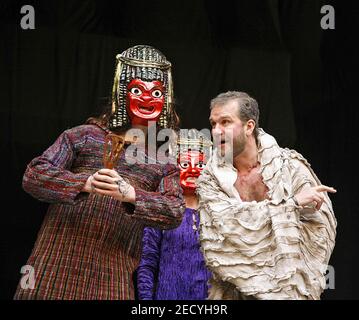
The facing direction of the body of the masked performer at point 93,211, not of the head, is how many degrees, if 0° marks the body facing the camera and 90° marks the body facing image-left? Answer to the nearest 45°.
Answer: approximately 0°

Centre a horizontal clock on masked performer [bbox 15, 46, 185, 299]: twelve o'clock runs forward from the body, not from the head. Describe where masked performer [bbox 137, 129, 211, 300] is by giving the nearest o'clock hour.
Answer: masked performer [bbox 137, 129, 211, 300] is roughly at 7 o'clock from masked performer [bbox 15, 46, 185, 299].
